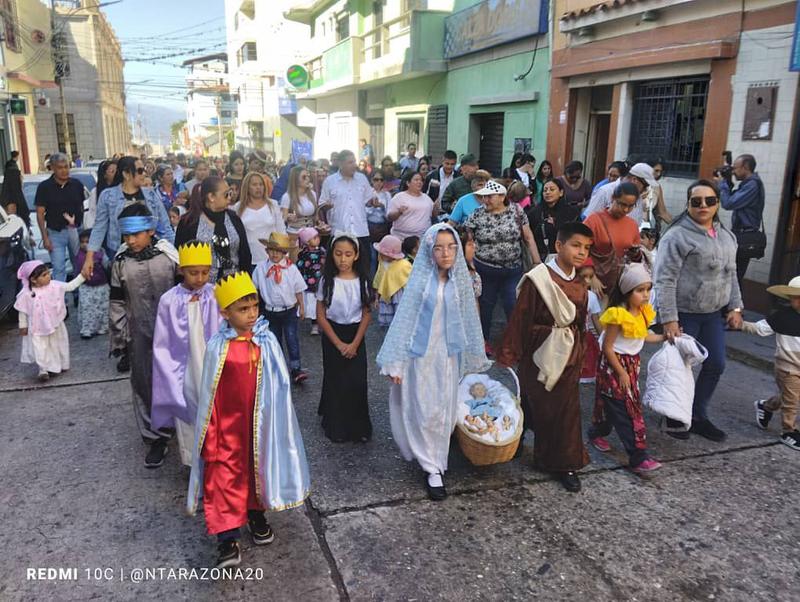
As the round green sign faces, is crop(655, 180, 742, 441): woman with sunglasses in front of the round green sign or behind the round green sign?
in front

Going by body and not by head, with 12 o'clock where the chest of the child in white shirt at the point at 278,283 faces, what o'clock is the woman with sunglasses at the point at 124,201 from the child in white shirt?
The woman with sunglasses is roughly at 4 o'clock from the child in white shirt.

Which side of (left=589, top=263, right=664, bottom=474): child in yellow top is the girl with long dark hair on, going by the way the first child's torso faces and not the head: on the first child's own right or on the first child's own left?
on the first child's own right

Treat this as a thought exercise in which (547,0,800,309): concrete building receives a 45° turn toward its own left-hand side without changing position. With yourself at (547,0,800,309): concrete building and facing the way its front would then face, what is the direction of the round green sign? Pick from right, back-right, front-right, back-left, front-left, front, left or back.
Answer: back-right

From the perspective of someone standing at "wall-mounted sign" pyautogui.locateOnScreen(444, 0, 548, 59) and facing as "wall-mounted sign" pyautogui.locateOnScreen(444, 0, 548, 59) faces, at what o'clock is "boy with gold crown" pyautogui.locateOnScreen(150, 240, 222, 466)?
The boy with gold crown is roughly at 11 o'clock from the wall-mounted sign.

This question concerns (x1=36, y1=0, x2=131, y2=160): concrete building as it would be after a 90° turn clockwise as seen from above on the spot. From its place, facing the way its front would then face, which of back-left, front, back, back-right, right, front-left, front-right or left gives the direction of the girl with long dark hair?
front-left

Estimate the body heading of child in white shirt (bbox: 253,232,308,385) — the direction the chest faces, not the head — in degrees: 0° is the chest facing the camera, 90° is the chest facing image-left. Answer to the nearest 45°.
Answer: approximately 0°

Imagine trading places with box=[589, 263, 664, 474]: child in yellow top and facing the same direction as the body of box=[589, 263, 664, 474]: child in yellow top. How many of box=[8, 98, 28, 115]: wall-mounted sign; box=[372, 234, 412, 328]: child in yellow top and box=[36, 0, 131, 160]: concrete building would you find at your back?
3

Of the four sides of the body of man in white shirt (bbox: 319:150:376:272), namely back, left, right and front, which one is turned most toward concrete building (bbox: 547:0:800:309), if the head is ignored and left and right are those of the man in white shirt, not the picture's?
left
